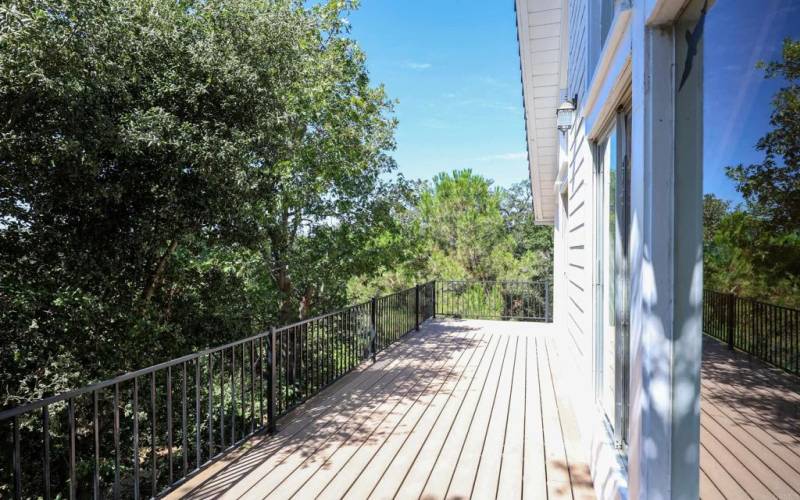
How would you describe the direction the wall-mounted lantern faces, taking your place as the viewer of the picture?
facing to the left of the viewer

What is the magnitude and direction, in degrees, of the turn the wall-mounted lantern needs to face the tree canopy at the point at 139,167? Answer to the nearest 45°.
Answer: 0° — it already faces it

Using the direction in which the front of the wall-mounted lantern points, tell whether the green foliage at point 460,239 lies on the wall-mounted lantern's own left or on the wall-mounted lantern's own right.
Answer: on the wall-mounted lantern's own right

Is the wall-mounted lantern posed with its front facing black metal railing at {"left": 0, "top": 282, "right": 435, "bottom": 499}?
yes

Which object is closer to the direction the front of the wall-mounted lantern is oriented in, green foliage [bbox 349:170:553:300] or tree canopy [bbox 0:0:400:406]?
the tree canopy
